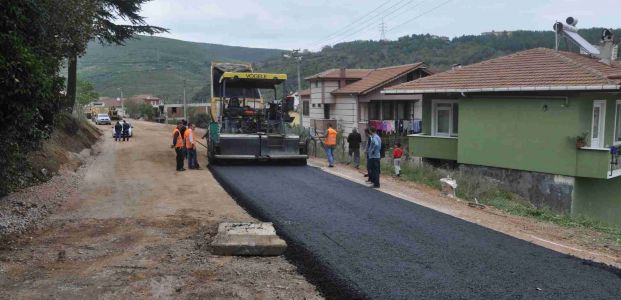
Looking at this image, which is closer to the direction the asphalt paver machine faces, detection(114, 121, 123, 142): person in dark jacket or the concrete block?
the person in dark jacket

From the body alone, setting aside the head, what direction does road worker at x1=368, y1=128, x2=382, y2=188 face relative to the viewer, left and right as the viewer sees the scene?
facing away from the viewer and to the left of the viewer

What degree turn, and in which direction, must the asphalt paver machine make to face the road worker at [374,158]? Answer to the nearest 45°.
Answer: approximately 135° to its right

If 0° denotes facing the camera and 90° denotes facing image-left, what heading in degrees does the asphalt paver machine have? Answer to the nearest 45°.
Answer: approximately 180°

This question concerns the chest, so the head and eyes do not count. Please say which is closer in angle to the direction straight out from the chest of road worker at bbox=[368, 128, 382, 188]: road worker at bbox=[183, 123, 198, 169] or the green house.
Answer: the road worker

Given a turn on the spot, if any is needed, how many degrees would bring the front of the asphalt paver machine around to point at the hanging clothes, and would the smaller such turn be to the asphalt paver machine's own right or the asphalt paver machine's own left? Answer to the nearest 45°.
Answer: approximately 45° to the asphalt paver machine's own right

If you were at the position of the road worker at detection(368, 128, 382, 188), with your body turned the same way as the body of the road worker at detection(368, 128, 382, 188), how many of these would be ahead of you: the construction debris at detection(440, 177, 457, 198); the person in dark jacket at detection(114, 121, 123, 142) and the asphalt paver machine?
2

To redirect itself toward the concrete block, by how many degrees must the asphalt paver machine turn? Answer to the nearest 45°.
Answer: approximately 180°

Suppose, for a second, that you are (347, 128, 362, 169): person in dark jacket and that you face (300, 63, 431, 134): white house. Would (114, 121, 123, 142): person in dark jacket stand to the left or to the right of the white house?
left

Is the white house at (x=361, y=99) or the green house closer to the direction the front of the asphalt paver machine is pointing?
the white house

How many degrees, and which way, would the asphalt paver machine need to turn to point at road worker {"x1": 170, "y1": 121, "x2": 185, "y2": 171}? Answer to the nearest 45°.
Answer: approximately 135° to its left
